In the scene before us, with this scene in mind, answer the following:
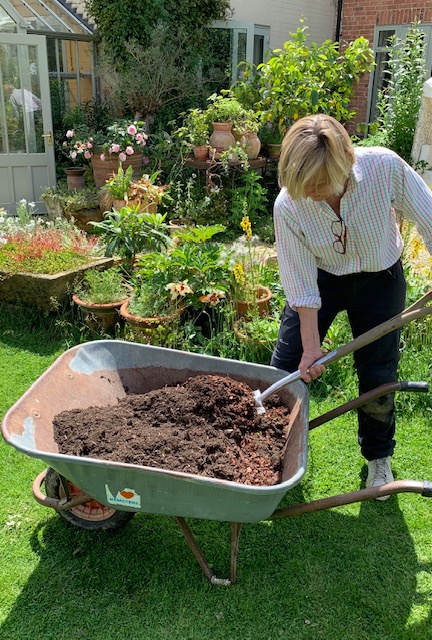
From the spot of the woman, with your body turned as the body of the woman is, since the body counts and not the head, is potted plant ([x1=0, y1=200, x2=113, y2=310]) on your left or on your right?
on your right

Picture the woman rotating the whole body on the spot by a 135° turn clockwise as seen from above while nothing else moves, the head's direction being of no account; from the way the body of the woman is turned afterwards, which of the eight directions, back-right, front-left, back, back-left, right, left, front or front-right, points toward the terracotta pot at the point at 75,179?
front

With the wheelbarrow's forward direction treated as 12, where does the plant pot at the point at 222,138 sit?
The plant pot is roughly at 3 o'clock from the wheelbarrow.

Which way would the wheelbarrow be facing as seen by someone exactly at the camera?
facing to the left of the viewer

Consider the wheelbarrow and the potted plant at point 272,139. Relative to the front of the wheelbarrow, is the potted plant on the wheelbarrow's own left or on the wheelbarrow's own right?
on the wheelbarrow's own right

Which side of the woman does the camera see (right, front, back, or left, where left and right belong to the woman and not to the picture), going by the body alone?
front

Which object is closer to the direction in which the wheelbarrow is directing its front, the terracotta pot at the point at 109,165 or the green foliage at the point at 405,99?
the terracotta pot

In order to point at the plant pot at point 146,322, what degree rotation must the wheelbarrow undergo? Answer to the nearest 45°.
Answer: approximately 90° to its right

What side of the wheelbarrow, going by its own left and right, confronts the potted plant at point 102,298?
right
